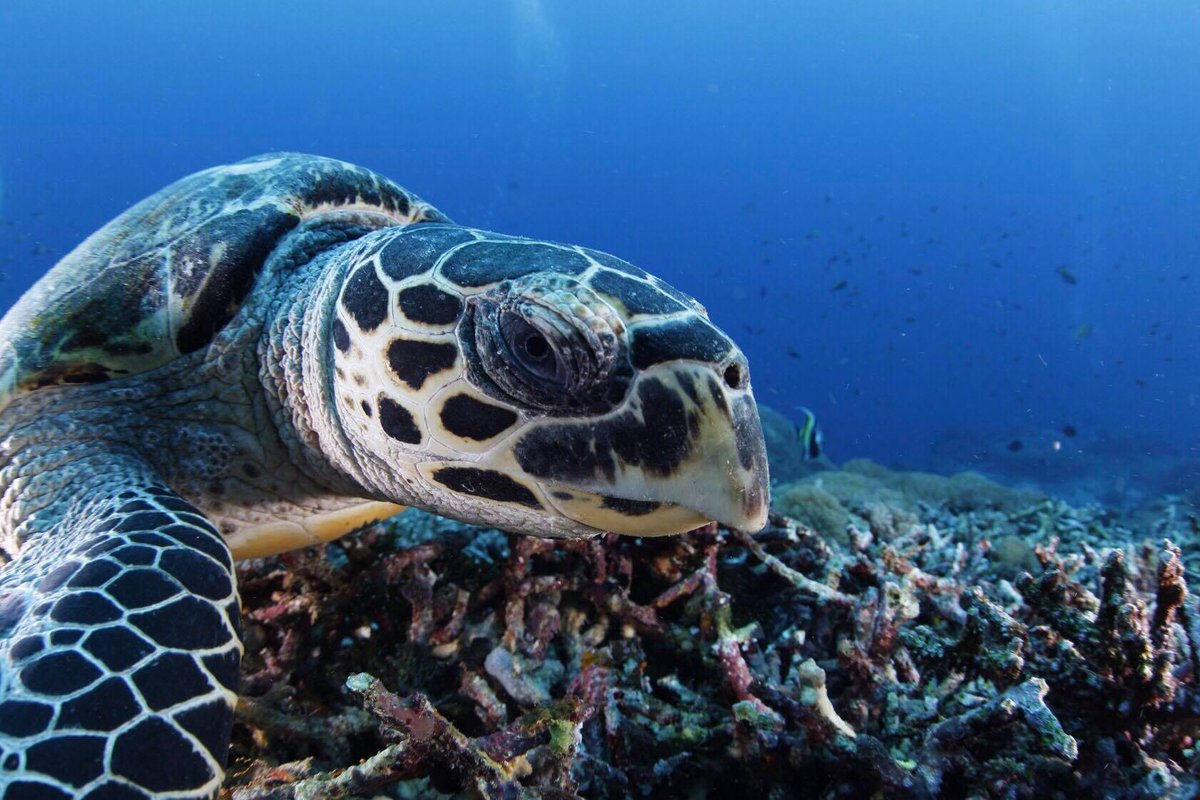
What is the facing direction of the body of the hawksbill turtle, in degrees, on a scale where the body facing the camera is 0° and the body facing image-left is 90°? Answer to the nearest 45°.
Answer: approximately 270°

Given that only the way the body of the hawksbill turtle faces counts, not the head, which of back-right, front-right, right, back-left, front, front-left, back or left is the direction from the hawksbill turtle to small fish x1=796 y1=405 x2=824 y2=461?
front-left
